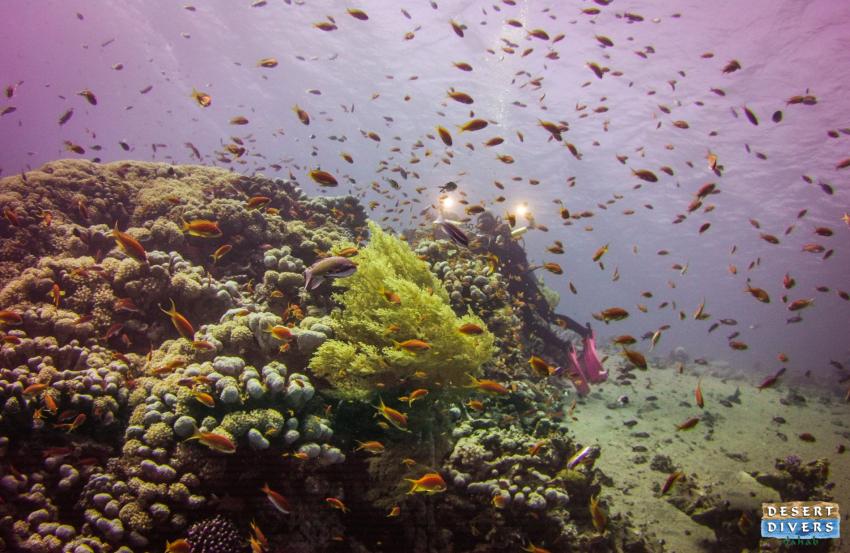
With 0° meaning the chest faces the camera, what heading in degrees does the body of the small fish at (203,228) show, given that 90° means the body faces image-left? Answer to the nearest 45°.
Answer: approximately 270°

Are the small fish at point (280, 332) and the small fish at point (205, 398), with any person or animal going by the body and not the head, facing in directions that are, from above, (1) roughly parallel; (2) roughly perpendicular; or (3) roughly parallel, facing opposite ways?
roughly parallel

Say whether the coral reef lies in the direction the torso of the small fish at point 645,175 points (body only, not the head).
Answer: no

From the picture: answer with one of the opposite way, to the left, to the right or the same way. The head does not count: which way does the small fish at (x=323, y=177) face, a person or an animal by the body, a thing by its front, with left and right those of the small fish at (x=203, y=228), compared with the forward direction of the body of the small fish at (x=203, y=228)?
the same way

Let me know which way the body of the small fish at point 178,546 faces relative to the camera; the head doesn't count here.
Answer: to the viewer's right

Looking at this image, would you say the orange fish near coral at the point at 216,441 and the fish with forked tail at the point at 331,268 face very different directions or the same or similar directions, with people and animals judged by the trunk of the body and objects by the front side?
same or similar directions

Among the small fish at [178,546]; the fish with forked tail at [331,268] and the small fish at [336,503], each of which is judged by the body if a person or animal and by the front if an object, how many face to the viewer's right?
2

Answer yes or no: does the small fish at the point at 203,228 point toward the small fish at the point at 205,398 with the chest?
no

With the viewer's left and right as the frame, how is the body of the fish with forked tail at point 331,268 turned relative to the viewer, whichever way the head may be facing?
facing to the right of the viewer

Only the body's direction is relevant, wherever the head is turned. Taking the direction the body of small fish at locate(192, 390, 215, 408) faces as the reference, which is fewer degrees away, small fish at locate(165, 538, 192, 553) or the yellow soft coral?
the yellow soft coral

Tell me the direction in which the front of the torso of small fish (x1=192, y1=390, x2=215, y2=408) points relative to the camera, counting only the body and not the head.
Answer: to the viewer's right

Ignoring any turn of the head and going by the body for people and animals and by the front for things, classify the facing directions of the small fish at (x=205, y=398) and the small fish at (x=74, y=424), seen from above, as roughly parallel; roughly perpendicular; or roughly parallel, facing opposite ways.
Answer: roughly parallel
